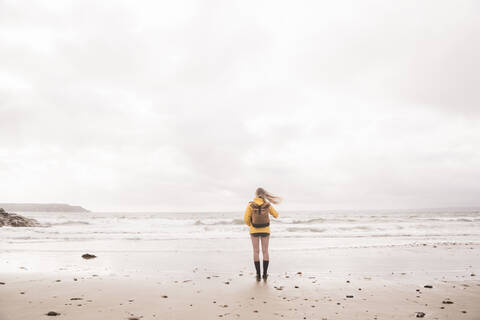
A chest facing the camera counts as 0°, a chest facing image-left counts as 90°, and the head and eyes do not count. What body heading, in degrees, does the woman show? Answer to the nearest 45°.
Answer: approximately 180°

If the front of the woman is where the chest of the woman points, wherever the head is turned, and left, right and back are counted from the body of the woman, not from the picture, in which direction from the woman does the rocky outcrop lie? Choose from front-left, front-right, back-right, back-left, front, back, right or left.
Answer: front-left

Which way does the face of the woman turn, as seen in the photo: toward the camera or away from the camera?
away from the camera
